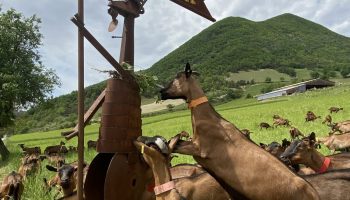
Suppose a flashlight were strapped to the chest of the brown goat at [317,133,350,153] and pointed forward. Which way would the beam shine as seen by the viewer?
to the viewer's left

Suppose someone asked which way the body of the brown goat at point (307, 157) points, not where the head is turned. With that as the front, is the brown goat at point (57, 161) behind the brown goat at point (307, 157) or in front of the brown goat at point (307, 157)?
in front

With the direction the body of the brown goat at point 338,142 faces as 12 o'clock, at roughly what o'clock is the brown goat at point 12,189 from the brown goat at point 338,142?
the brown goat at point 12,189 is roughly at 10 o'clock from the brown goat at point 338,142.

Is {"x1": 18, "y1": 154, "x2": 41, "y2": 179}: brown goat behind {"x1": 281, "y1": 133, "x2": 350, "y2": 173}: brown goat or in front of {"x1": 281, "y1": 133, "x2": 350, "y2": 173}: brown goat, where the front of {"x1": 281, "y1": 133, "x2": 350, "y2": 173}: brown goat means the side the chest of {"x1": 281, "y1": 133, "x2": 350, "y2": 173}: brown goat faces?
in front

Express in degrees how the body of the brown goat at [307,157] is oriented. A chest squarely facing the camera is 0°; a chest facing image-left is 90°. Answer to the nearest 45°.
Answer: approximately 90°

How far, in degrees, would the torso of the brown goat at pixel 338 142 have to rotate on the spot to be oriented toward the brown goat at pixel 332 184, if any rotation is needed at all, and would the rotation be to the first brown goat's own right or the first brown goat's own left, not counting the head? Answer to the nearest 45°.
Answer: approximately 90° to the first brown goat's own left

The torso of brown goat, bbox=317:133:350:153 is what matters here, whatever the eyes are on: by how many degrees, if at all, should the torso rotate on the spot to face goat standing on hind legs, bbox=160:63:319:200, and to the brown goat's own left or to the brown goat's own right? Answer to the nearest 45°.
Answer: approximately 90° to the brown goat's own left

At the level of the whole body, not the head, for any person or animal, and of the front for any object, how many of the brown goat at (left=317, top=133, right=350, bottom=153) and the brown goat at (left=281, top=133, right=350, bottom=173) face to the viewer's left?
2

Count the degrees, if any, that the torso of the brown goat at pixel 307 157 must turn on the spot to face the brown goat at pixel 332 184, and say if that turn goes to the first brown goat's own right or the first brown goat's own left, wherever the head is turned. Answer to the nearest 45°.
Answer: approximately 90° to the first brown goat's own left
